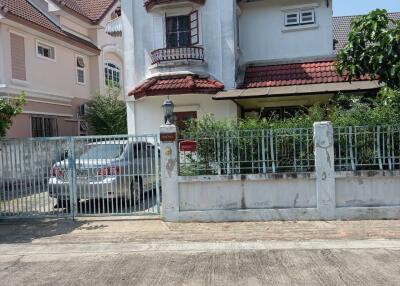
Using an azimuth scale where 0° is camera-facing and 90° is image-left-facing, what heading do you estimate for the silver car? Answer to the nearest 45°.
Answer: approximately 225°

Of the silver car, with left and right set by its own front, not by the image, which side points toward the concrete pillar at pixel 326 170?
right

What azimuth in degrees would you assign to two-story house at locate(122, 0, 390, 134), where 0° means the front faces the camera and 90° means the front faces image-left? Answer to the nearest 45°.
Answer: approximately 0°

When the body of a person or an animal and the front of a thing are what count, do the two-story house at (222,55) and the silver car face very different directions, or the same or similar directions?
very different directions

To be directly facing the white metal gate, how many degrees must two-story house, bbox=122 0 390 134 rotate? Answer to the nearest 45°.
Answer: approximately 45° to its right

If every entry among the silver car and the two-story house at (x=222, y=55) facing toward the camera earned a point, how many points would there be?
1

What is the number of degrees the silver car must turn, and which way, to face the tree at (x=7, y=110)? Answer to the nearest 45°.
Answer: approximately 135° to its left
